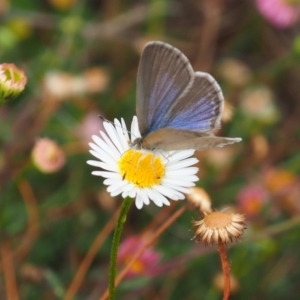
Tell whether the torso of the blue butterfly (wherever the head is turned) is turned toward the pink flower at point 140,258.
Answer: no

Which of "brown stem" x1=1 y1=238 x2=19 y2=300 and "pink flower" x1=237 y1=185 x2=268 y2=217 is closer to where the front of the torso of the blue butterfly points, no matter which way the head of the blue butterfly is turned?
the brown stem

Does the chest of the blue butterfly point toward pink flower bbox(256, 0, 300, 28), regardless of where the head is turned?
no

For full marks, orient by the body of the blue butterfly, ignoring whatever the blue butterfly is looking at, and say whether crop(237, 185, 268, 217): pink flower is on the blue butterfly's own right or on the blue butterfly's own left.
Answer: on the blue butterfly's own right

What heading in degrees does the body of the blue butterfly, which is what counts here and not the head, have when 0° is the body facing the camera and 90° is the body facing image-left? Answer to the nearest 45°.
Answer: approximately 90°
